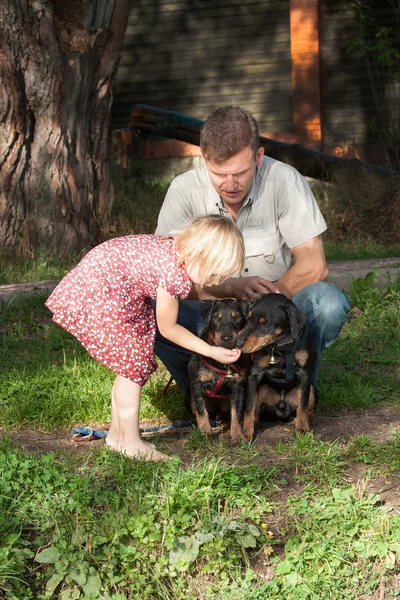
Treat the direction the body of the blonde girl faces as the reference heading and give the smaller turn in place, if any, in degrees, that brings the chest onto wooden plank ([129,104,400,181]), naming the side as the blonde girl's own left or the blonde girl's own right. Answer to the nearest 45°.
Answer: approximately 90° to the blonde girl's own left

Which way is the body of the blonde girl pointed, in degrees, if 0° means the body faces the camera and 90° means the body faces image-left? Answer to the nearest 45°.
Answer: approximately 270°

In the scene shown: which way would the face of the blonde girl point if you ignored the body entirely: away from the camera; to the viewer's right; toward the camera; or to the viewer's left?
to the viewer's right

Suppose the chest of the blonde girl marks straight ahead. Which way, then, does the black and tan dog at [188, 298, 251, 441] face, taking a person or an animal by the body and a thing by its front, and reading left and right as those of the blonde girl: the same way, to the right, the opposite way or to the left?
to the right

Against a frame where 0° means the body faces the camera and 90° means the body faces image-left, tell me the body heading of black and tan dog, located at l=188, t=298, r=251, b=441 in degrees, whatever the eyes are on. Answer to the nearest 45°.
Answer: approximately 0°

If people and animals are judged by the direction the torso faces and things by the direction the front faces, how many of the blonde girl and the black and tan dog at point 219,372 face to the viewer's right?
1

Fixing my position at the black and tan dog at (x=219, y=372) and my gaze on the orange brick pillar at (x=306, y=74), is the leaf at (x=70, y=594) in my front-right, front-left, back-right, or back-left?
back-left

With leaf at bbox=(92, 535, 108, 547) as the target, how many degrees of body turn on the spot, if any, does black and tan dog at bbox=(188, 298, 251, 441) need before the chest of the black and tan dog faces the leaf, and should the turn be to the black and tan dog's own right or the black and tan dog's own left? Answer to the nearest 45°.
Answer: approximately 45° to the black and tan dog's own right

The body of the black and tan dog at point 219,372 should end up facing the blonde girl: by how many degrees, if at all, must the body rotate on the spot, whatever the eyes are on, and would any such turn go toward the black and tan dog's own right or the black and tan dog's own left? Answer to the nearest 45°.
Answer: approximately 45° to the black and tan dog's own right
